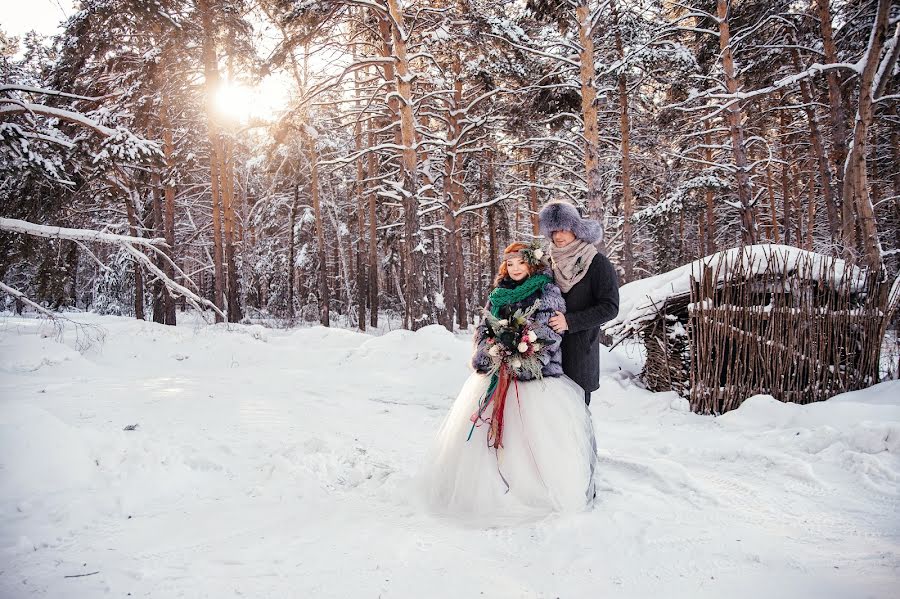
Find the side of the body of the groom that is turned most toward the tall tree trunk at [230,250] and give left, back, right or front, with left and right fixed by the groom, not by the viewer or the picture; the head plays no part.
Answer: right

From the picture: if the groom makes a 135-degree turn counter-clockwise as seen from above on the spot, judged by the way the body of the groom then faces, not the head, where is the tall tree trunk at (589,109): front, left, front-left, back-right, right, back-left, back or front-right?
left

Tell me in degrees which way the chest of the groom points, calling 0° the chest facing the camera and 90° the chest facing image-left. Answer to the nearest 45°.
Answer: approximately 45°

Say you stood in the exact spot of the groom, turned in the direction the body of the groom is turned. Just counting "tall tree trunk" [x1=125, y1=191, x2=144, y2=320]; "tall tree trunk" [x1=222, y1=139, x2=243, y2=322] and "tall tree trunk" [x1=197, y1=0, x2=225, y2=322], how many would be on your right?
3

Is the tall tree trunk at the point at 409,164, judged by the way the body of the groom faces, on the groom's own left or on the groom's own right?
on the groom's own right

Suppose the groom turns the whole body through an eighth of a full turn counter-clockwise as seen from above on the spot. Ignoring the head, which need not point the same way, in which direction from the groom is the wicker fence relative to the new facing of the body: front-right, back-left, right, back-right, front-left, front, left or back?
back-left

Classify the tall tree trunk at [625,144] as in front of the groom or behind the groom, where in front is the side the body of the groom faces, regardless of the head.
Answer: behind

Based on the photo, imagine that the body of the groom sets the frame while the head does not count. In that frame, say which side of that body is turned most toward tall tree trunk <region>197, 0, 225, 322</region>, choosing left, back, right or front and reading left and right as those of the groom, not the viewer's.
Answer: right

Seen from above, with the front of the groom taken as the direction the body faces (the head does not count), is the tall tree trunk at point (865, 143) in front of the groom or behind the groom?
behind

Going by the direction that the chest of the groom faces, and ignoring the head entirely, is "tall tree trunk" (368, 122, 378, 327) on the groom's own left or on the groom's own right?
on the groom's own right
